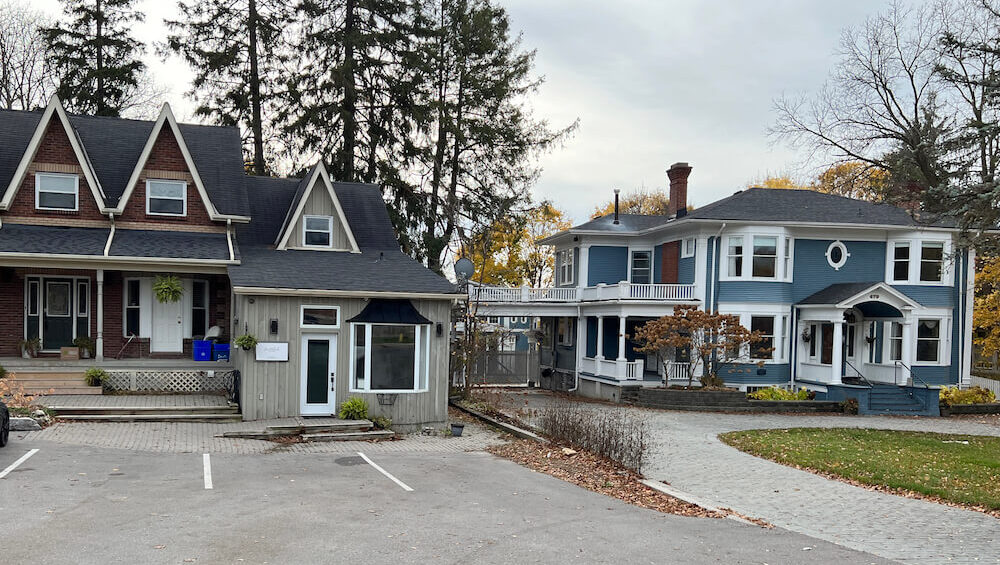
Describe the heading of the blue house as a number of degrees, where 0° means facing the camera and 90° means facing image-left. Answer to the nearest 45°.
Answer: approximately 315°

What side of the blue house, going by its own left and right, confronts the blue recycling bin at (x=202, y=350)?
right

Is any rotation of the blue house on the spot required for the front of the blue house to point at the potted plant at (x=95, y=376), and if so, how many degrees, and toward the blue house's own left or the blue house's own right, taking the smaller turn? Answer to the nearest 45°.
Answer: approximately 90° to the blue house's own right

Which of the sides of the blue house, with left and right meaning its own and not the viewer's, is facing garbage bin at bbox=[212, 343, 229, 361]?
right

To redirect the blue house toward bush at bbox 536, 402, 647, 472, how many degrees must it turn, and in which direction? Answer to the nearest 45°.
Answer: approximately 45° to its right

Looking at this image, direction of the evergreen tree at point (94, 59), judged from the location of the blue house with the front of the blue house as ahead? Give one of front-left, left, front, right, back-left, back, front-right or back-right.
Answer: back-right

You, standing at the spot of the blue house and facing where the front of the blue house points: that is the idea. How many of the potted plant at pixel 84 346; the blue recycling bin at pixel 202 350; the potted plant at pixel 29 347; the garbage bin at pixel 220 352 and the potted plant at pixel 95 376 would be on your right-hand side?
5

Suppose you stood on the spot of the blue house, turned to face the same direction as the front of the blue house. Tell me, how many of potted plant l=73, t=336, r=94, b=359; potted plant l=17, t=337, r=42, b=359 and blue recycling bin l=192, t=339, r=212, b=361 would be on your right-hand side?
3

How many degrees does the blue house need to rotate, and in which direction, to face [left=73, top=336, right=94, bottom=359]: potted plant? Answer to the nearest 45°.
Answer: approximately 90° to its right

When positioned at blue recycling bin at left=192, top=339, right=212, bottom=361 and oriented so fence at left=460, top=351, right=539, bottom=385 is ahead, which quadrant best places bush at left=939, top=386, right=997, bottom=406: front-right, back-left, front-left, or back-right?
front-right

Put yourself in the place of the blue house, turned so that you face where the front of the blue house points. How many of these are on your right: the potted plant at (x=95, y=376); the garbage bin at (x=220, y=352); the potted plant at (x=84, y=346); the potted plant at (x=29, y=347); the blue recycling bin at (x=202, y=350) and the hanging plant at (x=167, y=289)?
6
